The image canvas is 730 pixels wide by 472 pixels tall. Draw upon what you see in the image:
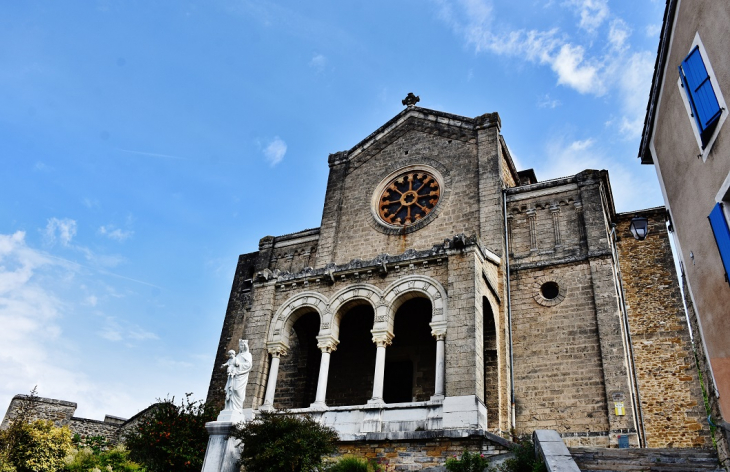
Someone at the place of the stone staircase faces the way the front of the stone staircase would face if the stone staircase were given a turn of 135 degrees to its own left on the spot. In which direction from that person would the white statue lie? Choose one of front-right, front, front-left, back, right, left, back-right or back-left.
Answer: back-left

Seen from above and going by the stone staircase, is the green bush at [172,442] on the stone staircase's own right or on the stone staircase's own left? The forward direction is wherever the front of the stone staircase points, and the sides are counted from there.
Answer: on the stone staircase's own right

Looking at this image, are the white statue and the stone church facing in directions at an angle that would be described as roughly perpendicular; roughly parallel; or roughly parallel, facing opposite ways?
roughly parallel

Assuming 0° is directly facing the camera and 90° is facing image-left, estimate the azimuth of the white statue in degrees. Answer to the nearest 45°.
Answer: approximately 45°

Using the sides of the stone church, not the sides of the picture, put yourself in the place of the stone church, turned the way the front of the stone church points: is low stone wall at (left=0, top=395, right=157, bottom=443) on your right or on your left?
on your right

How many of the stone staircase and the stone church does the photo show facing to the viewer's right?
0

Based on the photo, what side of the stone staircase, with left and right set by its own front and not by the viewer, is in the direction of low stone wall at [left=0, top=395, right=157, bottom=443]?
right

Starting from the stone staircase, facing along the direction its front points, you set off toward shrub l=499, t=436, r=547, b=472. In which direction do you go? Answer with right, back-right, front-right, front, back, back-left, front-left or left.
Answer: right

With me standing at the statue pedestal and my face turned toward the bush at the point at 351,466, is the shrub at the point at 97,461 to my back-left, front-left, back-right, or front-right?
back-left

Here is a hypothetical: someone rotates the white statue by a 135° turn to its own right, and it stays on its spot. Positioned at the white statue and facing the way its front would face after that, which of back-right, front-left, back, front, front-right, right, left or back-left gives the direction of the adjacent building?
back-right

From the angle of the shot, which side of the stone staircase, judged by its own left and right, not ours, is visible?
front

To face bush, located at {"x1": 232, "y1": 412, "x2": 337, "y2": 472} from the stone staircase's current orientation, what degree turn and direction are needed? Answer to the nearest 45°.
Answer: approximately 90° to its right

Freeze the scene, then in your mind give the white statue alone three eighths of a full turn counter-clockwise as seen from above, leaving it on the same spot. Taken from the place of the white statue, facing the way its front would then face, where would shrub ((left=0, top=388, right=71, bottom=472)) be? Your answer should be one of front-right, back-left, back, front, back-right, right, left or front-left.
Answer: back-left

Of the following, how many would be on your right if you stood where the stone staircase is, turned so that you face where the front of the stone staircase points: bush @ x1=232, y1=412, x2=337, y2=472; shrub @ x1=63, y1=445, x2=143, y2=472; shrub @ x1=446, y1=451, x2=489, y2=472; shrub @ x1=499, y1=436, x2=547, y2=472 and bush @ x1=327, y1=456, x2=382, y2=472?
5

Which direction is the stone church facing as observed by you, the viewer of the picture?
facing the viewer and to the left of the viewer
